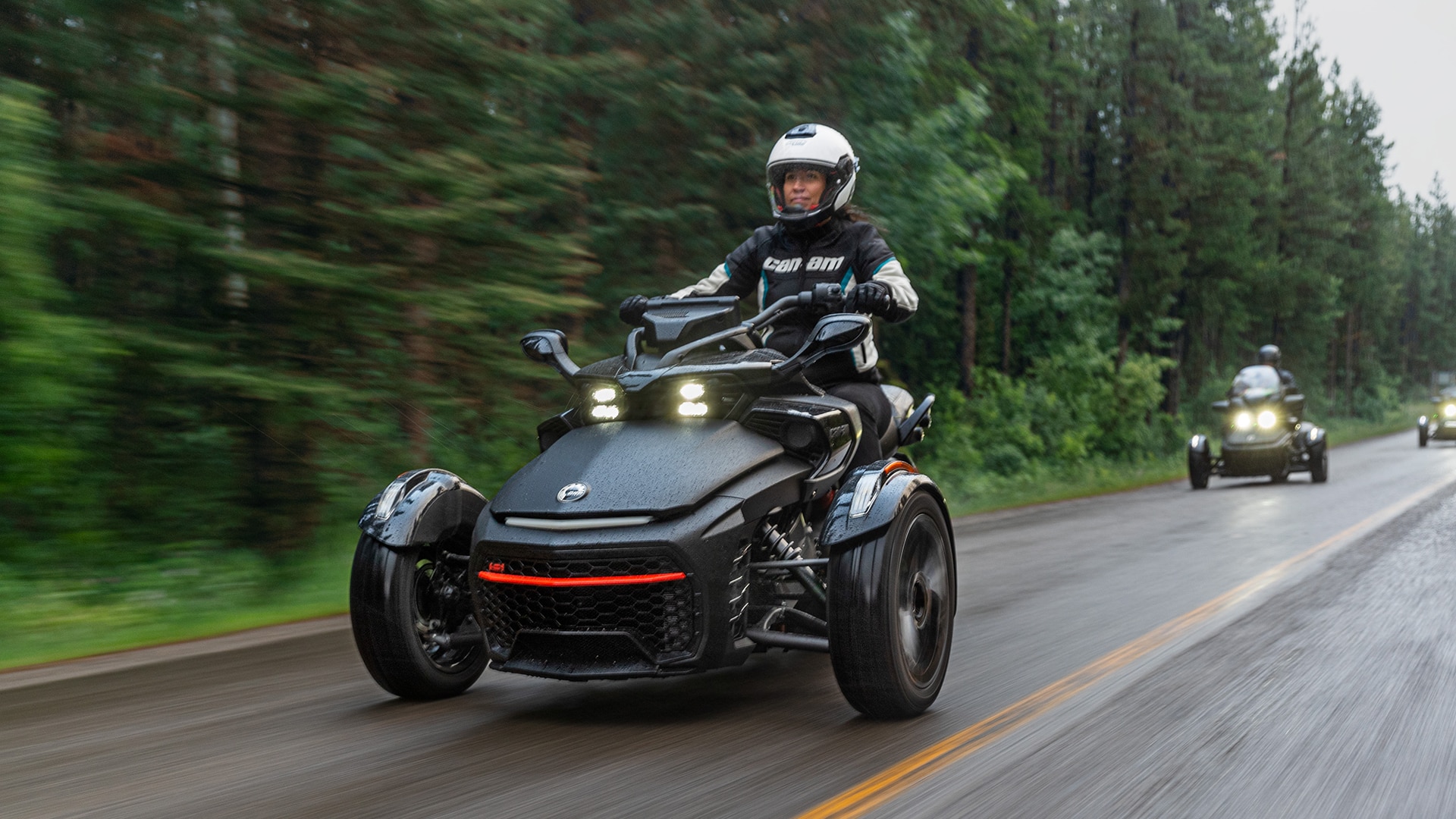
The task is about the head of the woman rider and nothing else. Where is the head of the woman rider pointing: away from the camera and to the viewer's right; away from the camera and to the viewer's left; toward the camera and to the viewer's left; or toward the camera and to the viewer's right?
toward the camera and to the viewer's left

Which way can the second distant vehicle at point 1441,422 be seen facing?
toward the camera

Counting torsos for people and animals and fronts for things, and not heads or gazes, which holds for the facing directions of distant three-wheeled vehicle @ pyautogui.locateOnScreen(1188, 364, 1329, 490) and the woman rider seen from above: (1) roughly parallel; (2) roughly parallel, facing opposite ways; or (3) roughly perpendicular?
roughly parallel

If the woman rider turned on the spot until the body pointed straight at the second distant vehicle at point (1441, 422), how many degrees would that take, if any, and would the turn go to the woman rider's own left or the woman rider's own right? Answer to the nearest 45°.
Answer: approximately 180°

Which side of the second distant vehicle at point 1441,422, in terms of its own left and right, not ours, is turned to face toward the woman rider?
front

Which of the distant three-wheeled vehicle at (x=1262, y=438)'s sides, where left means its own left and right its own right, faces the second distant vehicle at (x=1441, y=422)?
back

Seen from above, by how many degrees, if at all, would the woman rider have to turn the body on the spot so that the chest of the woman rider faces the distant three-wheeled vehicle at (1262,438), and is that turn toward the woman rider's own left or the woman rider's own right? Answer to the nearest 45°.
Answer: approximately 180°

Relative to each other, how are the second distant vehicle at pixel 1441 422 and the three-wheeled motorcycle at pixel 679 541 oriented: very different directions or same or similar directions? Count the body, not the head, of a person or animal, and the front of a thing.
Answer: same or similar directions

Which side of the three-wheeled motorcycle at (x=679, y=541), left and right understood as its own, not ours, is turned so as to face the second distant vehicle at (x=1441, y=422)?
back

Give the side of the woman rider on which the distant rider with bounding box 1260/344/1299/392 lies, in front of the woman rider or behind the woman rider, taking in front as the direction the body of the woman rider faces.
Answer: behind

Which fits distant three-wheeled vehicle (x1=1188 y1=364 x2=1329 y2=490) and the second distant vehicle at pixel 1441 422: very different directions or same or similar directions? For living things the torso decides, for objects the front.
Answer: same or similar directions

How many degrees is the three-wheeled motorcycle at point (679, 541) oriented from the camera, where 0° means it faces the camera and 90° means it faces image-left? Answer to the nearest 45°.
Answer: approximately 45°

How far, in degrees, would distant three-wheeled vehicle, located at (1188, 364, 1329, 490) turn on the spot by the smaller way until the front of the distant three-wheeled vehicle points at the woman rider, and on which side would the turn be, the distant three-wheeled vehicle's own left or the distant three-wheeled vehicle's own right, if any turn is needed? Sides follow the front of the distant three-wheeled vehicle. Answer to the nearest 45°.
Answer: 0° — it already faces them

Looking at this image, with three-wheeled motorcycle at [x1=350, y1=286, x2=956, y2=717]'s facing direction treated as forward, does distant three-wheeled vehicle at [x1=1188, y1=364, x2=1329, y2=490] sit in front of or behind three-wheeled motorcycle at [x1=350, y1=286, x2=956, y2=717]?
behind

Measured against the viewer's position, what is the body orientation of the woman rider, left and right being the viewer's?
facing the viewer and to the left of the viewer

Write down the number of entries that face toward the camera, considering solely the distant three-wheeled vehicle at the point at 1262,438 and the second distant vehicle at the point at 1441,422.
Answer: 2
